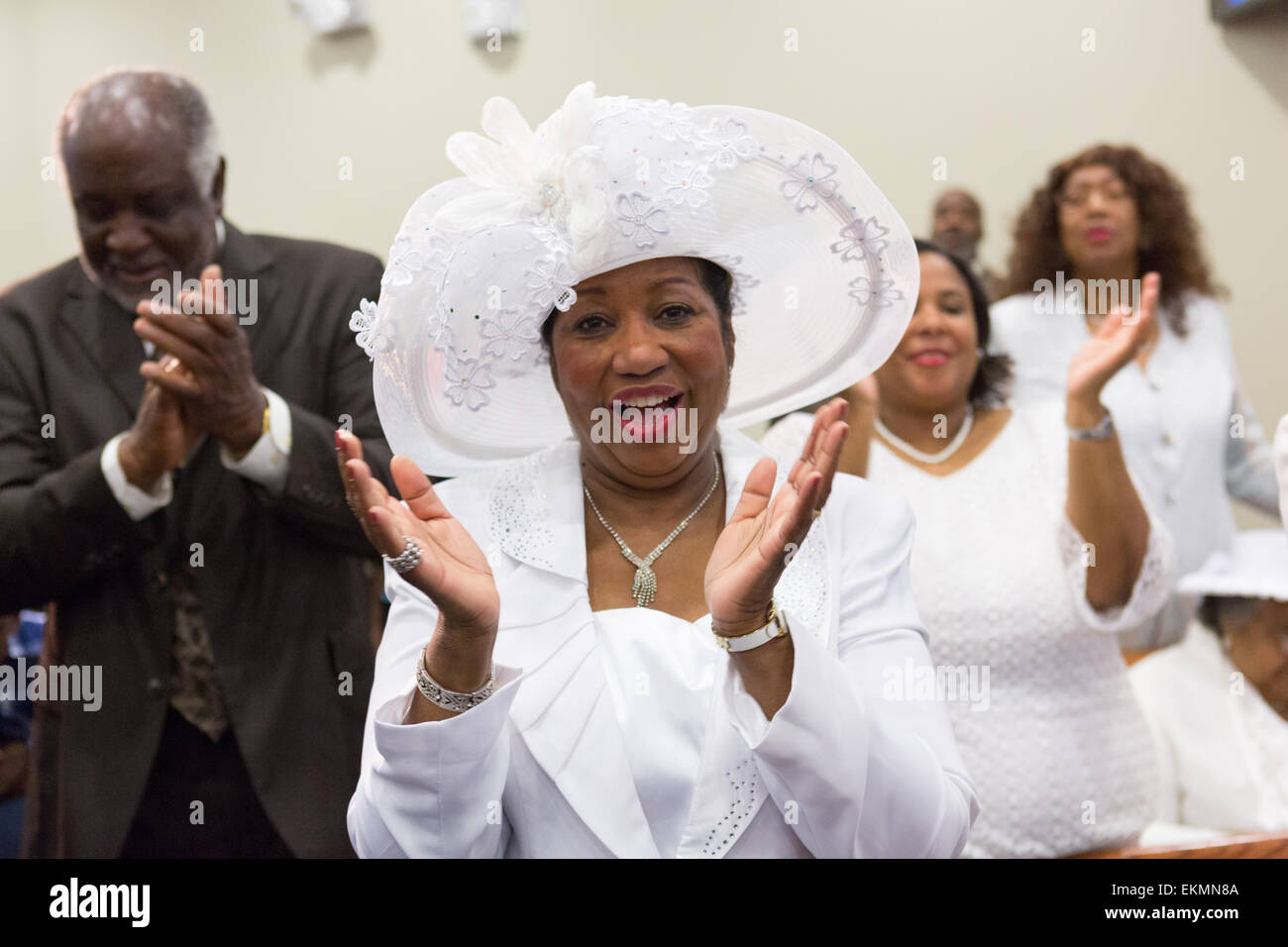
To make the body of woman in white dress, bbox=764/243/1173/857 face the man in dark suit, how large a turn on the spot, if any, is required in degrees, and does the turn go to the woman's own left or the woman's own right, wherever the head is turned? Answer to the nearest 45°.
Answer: approximately 90° to the woman's own right

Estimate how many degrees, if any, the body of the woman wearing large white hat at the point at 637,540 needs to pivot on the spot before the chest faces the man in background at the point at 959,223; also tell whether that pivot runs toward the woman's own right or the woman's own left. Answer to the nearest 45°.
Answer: approximately 180°

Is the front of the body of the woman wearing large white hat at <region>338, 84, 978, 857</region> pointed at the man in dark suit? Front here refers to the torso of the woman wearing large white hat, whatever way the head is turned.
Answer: no

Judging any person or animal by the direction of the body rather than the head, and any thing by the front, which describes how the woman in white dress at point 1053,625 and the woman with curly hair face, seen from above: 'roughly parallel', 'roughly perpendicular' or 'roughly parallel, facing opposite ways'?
roughly parallel

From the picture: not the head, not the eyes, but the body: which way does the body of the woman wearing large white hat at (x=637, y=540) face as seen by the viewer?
toward the camera

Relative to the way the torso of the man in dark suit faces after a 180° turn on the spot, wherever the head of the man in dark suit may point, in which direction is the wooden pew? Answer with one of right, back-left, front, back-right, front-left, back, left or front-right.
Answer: back-right

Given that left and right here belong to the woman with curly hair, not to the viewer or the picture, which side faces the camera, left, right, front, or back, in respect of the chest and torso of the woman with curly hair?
front

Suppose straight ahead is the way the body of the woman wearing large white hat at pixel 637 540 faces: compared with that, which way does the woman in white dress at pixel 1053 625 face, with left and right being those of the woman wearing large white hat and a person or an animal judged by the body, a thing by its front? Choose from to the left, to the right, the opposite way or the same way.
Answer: the same way

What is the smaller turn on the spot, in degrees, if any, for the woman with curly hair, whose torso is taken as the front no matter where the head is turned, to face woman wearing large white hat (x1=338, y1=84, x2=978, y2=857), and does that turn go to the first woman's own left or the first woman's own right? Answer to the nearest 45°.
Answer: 0° — they already face them

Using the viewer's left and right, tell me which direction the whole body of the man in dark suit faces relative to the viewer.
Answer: facing the viewer

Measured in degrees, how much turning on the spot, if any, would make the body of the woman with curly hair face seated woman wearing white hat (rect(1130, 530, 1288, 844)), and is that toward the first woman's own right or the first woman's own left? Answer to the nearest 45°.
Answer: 0° — they already face them

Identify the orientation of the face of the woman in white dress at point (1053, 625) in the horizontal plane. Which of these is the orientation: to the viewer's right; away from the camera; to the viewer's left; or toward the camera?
toward the camera

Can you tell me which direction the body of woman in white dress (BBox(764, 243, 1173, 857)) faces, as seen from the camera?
toward the camera

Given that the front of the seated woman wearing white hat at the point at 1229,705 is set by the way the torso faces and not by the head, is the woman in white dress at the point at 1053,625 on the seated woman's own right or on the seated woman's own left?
on the seated woman's own right
